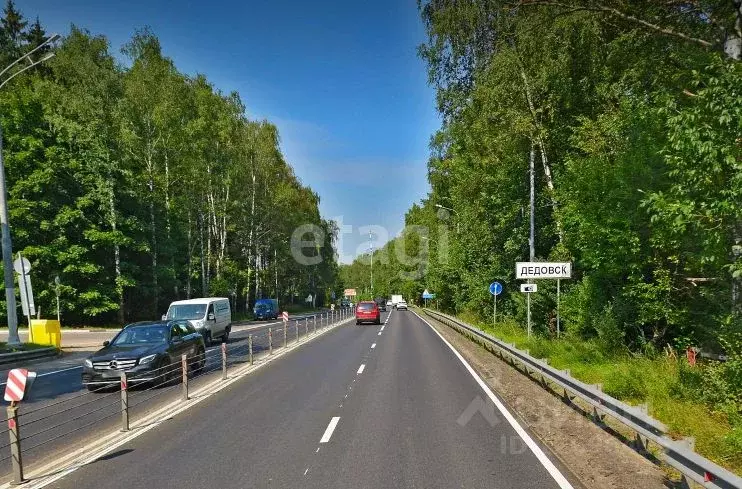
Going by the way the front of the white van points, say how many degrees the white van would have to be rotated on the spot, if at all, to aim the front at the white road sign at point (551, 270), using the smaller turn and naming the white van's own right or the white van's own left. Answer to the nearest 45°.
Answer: approximately 90° to the white van's own left

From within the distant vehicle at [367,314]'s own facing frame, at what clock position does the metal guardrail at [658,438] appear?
The metal guardrail is roughly at 6 o'clock from the distant vehicle.

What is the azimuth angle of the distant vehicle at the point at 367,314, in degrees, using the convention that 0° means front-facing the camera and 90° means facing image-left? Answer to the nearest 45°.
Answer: approximately 180°

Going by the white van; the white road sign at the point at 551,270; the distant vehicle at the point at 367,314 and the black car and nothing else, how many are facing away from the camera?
1

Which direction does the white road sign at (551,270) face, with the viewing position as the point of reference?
facing the viewer

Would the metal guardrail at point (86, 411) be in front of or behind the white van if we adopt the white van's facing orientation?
in front

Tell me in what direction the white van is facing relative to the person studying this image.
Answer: facing the viewer and to the left of the viewer

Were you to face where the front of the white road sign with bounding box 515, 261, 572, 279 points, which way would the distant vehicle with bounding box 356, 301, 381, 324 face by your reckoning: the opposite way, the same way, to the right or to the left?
the opposite way

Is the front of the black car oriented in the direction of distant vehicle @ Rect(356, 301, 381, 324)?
no

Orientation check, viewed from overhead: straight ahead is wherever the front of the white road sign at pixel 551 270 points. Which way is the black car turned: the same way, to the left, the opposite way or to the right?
the same way

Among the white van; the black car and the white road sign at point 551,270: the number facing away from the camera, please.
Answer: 0

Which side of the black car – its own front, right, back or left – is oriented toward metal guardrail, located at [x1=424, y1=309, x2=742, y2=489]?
left

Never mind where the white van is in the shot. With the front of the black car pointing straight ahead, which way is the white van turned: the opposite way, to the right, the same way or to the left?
the same way

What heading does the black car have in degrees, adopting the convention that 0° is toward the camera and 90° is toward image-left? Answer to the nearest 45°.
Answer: approximately 45°

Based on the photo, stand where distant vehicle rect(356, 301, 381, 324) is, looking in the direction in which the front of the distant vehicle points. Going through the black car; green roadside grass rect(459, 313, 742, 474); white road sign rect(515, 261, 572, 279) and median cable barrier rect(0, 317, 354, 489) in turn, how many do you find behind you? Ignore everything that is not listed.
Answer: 4

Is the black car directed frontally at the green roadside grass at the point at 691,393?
no
